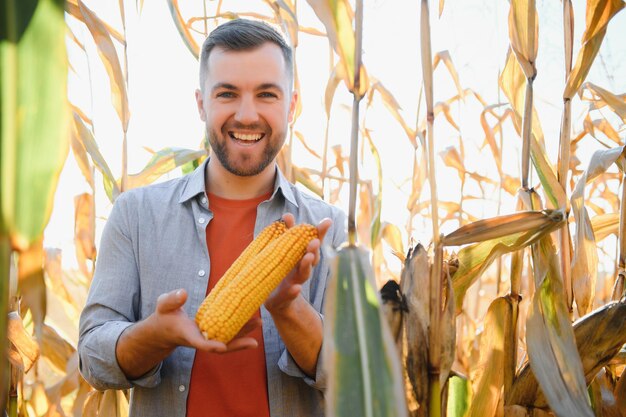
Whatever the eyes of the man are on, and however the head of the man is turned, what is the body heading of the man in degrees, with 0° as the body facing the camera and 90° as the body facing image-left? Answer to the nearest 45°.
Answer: approximately 0°

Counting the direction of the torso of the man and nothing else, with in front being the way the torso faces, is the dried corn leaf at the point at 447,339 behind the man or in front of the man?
in front

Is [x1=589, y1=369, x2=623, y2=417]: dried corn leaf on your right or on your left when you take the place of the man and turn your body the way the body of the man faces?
on your left

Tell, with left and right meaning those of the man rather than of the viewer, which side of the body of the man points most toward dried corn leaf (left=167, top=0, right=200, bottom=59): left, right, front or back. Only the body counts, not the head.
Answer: back

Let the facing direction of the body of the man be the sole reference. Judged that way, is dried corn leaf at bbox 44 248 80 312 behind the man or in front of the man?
behind

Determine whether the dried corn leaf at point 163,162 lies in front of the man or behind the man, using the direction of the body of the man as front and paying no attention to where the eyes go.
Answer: behind

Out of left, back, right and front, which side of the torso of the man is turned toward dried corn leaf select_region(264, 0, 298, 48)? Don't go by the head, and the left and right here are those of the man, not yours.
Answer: back

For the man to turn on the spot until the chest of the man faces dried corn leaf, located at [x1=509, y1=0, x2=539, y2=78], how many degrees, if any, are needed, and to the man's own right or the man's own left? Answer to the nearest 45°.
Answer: approximately 90° to the man's own left

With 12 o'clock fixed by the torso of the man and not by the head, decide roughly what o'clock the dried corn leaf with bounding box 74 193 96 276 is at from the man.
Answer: The dried corn leaf is roughly at 5 o'clock from the man.
